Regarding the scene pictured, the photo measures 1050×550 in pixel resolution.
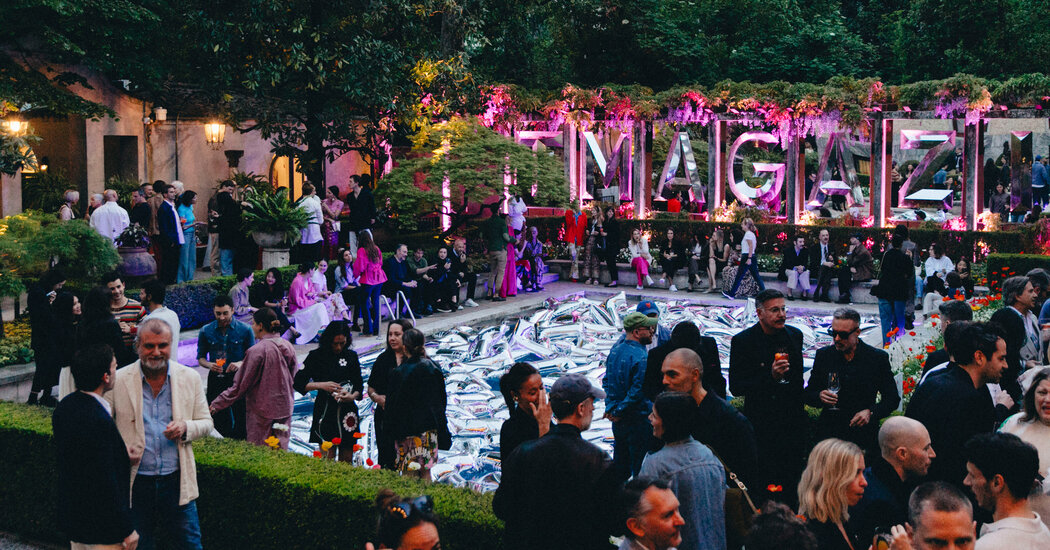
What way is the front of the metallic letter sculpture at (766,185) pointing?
toward the camera

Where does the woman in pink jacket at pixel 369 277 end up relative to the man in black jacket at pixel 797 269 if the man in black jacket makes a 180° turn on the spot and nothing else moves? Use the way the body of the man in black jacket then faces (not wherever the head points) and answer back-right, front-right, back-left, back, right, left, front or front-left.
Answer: back-left

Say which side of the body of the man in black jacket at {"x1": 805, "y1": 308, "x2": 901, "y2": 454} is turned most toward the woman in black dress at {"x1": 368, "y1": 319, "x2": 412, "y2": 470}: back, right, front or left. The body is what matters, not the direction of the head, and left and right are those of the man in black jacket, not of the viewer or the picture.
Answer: right

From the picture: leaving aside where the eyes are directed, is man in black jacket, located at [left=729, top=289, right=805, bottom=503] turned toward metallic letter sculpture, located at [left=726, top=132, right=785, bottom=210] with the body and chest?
no

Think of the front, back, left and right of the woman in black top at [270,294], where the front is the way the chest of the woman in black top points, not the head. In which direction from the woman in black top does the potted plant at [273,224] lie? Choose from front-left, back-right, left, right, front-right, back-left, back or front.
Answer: back-left

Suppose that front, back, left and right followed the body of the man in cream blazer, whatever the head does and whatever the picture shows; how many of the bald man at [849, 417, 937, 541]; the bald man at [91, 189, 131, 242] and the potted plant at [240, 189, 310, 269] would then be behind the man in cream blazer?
2

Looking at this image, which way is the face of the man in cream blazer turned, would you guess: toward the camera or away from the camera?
toward the camera

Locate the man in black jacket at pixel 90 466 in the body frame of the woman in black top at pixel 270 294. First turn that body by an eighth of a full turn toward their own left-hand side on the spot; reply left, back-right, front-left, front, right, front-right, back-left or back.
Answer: right

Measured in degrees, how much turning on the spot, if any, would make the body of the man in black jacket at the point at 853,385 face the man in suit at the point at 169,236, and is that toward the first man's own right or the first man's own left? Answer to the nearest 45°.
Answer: approximately 135° to the first man's own right

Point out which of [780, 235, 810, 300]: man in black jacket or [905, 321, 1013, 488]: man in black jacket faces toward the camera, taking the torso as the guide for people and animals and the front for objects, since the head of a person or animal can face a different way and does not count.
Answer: [780, 235, 810, 300]: man in black jacket

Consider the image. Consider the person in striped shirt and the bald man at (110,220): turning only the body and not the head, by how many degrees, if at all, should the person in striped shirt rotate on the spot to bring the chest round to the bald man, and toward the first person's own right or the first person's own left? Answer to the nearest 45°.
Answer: approximately 180°

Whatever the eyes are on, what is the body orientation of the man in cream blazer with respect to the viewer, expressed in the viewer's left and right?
facing the viewer

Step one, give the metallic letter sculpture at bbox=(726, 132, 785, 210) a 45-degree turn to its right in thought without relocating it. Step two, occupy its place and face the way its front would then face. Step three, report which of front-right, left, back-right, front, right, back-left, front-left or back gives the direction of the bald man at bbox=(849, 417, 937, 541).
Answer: front-left

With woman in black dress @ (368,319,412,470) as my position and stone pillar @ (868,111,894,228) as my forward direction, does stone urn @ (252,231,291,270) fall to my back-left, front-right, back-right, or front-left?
front-left

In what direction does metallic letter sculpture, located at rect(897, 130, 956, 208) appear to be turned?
toward the camera

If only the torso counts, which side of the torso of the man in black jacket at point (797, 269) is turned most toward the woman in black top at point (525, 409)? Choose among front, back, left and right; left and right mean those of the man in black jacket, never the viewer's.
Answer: front

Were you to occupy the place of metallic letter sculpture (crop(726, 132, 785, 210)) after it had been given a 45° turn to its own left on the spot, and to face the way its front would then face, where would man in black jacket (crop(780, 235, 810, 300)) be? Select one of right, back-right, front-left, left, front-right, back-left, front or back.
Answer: front-right

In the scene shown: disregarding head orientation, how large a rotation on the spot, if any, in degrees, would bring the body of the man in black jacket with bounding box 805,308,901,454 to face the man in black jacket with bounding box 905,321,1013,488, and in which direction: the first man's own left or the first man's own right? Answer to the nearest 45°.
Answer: approximately 45° to the first man's own left
